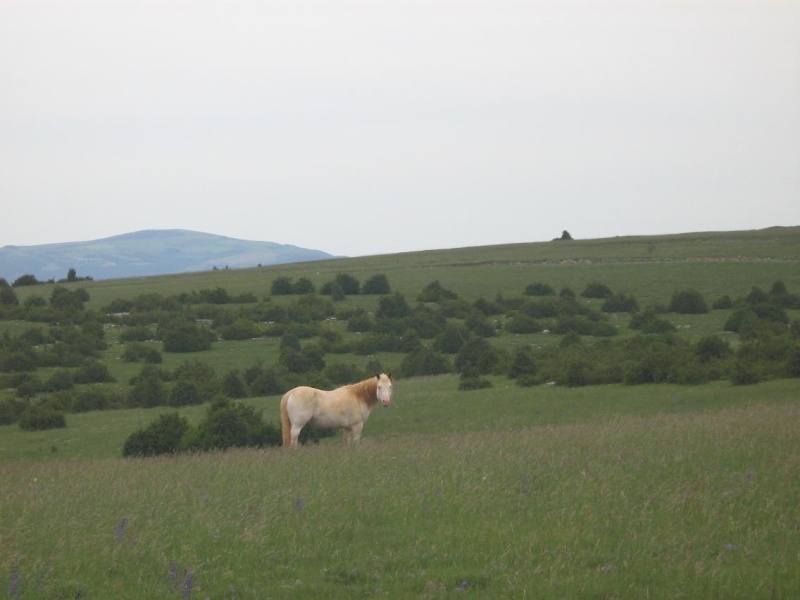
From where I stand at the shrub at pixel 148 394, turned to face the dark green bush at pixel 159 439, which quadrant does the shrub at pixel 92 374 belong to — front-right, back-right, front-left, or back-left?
back-right

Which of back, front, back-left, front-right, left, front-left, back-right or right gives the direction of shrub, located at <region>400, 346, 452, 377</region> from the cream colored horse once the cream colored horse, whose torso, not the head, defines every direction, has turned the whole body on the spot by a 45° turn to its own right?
back-left

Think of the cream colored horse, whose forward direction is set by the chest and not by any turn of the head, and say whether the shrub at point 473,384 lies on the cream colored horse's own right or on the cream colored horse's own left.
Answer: on the cream colored horse's own left

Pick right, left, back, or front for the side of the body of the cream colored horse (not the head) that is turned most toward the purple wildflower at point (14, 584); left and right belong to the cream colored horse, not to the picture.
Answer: right

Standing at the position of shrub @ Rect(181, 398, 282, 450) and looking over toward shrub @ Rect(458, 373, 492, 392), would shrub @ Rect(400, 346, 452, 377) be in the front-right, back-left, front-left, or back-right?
front-left

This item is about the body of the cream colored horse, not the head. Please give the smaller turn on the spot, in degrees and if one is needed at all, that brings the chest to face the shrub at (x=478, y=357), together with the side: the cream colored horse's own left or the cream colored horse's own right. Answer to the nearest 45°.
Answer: approximately 90° to the cream colored horse's own left

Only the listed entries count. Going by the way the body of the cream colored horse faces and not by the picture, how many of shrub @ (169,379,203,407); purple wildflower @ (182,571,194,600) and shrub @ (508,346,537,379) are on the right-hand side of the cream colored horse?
1

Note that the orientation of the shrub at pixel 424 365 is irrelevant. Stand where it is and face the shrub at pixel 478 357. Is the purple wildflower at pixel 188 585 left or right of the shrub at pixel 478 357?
right

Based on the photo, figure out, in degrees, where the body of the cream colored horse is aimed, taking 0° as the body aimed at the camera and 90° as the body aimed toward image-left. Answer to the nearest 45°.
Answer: approximately 270°

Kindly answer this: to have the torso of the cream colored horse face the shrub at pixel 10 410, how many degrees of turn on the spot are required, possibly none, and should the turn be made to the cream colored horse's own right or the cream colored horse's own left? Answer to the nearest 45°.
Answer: approximately 135° to the cream colored horse's own left

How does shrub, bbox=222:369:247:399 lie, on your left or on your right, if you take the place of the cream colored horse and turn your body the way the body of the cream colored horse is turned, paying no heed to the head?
on your left

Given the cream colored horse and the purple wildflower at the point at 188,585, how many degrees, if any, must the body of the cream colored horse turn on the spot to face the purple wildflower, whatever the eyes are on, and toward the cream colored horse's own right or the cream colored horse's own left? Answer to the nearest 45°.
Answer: approximately 90° to the cream colored horse's own right

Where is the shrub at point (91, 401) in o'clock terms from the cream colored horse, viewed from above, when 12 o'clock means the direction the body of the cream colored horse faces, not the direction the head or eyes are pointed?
The shrub is roughly at 8 o'clock from the cream colored horse.

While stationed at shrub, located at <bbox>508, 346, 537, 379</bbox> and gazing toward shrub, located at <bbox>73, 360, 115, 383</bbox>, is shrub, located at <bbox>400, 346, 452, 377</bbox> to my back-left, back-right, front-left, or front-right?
front-right

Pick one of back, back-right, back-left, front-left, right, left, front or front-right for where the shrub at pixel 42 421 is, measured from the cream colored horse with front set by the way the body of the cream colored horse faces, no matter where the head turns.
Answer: back-left
